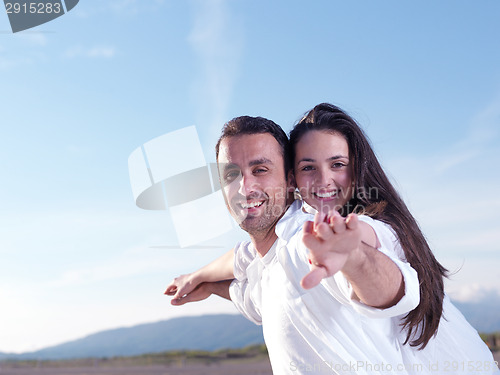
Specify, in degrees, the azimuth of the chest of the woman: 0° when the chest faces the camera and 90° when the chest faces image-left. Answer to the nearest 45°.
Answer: approximately 45°

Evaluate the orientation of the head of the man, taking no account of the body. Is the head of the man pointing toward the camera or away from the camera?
toward the camera

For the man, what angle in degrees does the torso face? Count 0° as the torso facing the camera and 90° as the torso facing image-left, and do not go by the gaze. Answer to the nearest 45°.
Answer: approximately 45°

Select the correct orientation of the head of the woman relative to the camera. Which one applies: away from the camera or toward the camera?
toward the camera
